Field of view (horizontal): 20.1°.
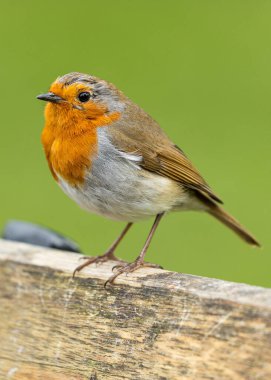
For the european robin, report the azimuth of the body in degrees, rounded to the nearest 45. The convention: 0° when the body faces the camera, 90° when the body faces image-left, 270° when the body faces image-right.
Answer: approximately 90°
